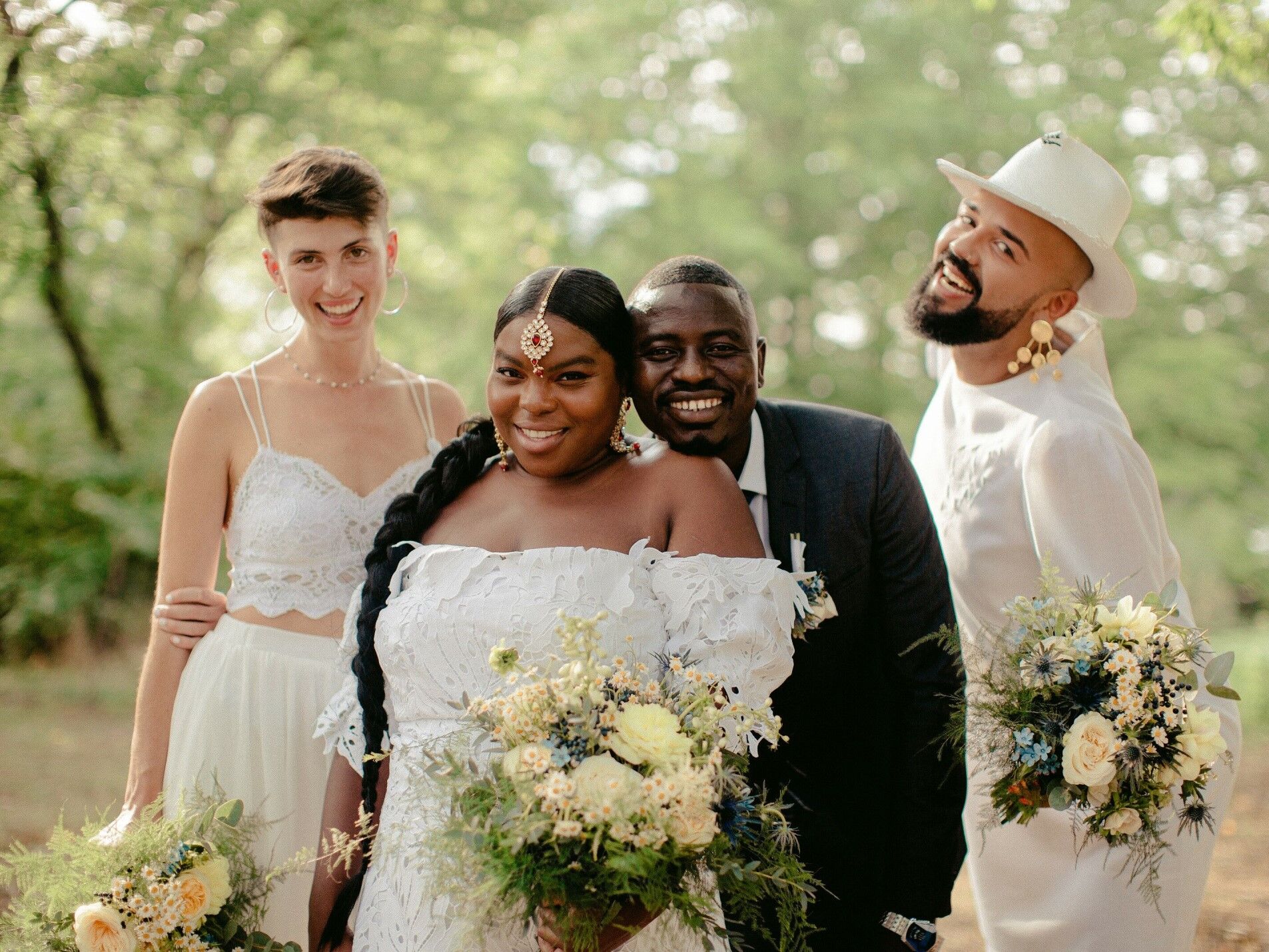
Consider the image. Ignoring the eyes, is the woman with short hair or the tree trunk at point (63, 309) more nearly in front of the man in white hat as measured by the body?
the woman with short hair

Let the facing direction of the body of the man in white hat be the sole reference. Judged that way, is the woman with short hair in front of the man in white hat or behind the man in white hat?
in front

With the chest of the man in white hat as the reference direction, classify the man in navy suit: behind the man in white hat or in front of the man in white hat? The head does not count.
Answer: in front

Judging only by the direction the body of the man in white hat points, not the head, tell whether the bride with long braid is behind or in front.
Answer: in front

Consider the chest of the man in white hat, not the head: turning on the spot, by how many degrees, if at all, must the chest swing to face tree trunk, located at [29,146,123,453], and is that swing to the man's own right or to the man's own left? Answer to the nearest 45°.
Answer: approximately 90° to the man's own right

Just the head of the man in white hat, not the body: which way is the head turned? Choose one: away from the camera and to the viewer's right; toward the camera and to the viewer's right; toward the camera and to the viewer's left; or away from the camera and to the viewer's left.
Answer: toward the camera and to the viewer's left

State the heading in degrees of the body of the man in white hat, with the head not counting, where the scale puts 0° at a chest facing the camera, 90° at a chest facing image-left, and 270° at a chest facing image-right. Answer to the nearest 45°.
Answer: approximately 45°
